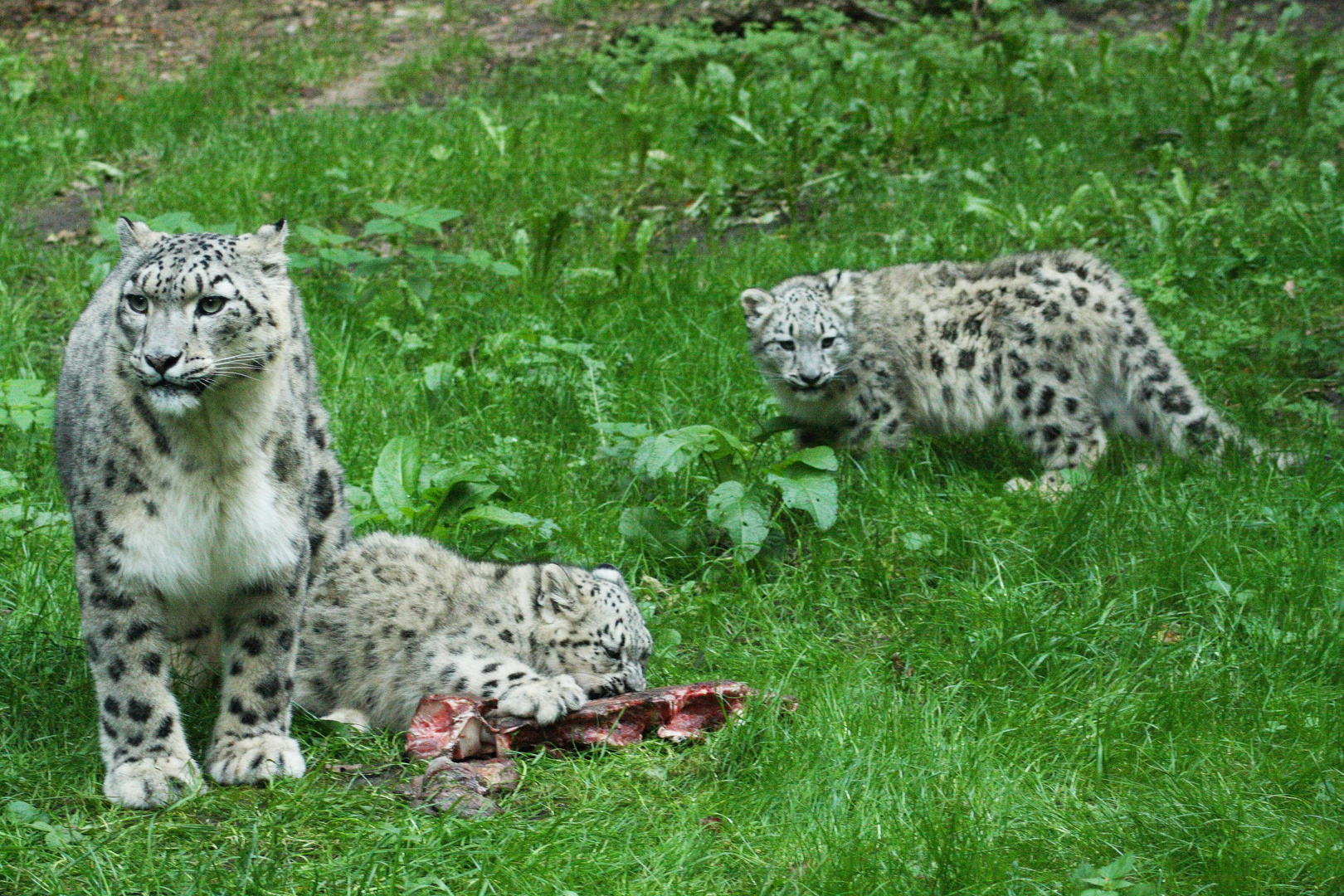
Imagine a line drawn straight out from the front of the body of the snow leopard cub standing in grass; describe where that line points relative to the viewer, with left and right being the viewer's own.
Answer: facing to the left of the viewer

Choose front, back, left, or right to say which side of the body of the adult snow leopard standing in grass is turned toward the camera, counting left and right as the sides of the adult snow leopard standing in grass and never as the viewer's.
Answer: front

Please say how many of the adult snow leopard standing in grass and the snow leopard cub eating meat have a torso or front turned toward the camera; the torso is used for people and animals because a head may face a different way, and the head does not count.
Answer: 1

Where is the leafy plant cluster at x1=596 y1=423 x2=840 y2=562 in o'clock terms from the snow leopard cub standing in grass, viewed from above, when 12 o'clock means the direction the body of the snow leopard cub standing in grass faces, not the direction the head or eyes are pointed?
The leafy plant cluster is roughly at 10 o'clock from the snow leopard cub standing in grass.

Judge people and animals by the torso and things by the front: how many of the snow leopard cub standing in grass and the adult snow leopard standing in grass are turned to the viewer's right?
0

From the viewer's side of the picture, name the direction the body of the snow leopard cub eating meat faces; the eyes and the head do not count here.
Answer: to the viewer's right

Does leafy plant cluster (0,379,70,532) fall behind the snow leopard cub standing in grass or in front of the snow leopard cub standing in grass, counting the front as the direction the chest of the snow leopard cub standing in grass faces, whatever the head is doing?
in front

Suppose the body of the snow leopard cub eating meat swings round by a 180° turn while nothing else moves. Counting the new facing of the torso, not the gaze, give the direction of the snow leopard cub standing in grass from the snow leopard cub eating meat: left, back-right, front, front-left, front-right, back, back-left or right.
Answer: back-right

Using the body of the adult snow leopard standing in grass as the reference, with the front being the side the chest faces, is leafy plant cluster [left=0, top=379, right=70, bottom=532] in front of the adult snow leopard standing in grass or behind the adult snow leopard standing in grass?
behind

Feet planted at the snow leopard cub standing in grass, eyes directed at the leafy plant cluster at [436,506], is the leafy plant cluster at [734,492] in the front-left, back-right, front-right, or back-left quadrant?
front-left

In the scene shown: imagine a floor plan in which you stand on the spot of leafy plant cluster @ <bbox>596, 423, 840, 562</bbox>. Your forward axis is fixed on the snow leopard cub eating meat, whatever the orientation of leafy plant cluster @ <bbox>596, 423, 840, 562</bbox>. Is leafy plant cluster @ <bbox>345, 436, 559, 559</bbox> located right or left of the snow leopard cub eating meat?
right
